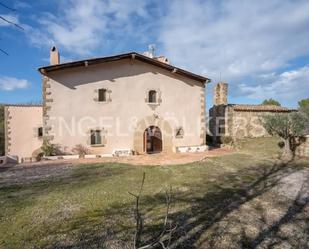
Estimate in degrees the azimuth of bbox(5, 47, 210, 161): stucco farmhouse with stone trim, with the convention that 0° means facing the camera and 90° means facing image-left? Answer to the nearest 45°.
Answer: approximately 0°

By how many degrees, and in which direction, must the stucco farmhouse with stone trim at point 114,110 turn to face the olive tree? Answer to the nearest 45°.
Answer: approximately 90° to its left

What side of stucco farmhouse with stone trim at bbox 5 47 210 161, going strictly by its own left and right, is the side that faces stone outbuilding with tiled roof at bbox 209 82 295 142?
left

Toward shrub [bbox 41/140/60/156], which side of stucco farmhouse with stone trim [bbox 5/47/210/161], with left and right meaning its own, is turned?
right
